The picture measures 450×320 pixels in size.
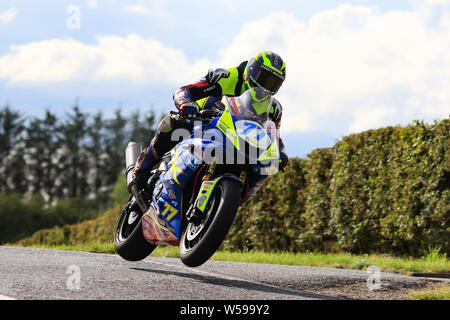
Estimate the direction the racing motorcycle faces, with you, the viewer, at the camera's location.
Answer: facing the viewer and to the right of the viewer

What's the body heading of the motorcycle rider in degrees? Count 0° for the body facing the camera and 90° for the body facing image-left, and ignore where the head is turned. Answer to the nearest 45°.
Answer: approximately 315°

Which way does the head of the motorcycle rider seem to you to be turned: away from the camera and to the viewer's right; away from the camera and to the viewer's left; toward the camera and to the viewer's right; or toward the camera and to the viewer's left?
toward the camera and to the viewer's right
